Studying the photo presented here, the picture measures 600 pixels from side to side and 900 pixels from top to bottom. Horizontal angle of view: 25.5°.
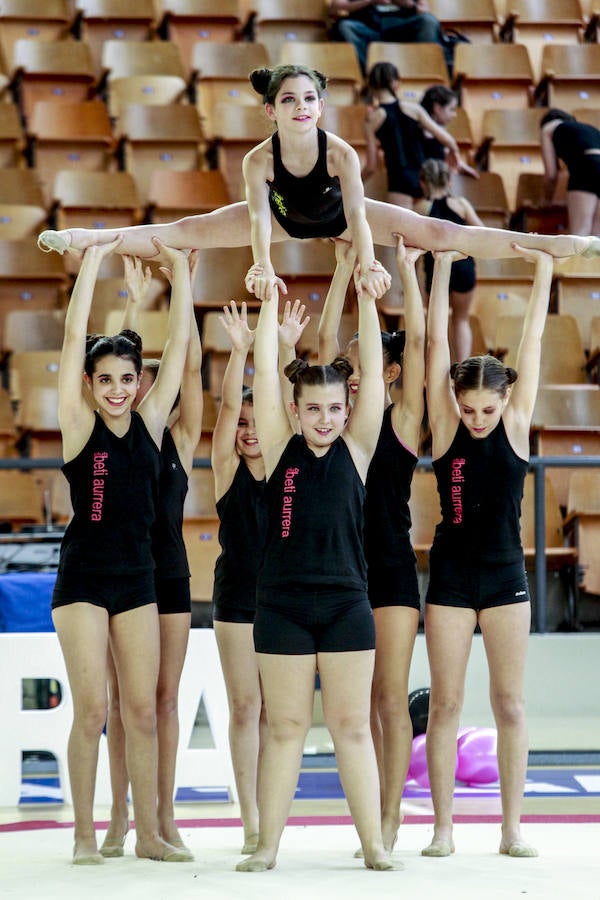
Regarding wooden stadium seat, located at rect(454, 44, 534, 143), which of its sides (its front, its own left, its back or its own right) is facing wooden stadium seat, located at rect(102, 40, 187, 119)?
right

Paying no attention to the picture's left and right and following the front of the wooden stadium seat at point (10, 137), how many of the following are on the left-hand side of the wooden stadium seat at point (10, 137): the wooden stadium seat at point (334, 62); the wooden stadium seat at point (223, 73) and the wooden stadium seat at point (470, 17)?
3
